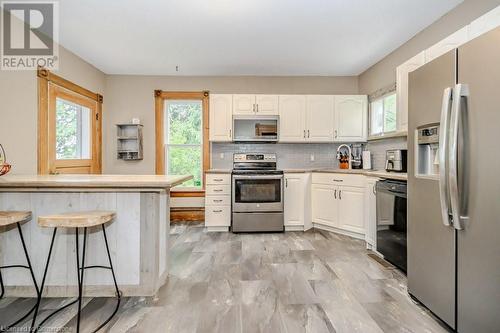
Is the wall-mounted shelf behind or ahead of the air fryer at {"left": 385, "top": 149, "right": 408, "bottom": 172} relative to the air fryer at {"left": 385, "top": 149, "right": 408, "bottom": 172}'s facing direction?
ahead

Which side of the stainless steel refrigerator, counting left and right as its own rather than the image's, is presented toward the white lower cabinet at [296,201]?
right

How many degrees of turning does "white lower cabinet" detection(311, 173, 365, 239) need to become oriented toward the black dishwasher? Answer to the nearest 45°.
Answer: approximately 90° to its left

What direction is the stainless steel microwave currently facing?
toward the camera

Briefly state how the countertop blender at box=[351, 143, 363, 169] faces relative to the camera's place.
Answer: facing the viewer and to the left of the viewer

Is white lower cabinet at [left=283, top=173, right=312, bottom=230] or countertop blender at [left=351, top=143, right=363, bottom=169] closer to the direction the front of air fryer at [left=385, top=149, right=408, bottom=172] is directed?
the white lower cabinet

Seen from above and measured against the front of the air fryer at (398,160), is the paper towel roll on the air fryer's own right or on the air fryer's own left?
on the air fryer's own right

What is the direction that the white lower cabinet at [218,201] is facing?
toward the camera

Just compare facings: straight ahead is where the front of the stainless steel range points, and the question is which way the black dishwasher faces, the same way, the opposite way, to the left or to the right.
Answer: to the right

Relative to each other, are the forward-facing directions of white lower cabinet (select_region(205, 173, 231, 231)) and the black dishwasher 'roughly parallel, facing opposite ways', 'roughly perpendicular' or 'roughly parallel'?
roughly perpendicular

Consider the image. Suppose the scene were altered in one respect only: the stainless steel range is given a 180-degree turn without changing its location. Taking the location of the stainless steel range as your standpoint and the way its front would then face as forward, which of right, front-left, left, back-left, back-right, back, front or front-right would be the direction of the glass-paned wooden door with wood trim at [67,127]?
left

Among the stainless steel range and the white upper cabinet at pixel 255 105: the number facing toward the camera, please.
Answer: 2

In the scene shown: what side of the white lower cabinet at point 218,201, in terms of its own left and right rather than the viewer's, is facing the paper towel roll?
left

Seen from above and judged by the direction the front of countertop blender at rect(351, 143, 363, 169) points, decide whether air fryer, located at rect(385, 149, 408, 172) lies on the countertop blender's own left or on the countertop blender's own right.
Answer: on the countertop blender's own left

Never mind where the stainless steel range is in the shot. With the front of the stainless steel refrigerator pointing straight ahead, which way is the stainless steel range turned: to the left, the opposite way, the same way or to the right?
to the left
